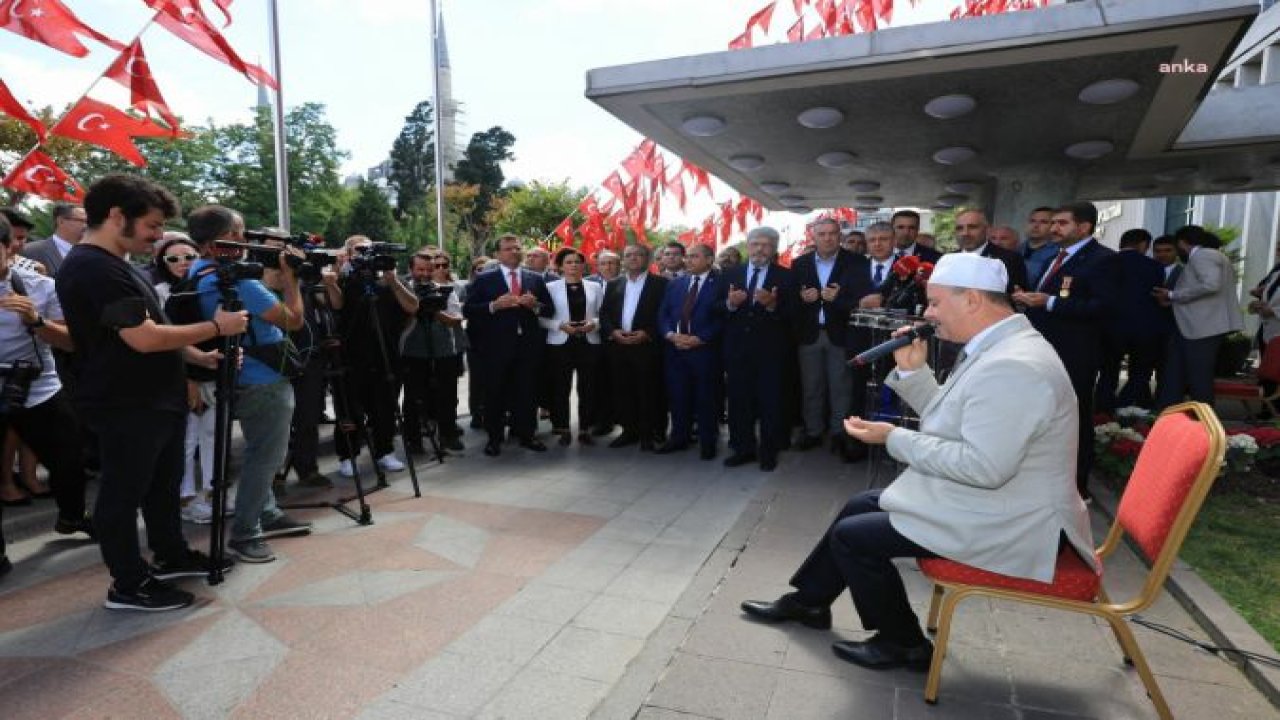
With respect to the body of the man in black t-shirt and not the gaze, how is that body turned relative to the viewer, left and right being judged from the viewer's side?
facing to the right of the viewer

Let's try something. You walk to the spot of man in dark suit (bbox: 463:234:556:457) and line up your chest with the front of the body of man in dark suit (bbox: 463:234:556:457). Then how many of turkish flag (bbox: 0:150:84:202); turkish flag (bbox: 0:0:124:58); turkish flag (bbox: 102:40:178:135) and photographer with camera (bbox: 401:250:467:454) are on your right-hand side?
4

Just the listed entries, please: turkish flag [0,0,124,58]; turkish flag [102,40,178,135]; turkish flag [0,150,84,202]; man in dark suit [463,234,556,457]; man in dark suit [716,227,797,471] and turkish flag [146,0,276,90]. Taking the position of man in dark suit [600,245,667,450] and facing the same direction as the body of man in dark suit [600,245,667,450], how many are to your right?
5

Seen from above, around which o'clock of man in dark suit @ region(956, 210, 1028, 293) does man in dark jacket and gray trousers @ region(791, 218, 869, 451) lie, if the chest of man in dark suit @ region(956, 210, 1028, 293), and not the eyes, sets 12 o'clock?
man in dark jacket and gray trousers @ region(791, 218, 869, 451) is roughly at 2 o'clock from man in dark suit @ region(956, 210, 1028, 293).

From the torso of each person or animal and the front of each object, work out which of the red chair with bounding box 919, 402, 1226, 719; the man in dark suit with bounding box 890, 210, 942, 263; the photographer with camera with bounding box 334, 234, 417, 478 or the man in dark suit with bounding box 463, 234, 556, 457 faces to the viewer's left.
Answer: the red chair

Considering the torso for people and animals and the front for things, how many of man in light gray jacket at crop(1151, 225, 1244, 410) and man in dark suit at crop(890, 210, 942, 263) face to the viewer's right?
0

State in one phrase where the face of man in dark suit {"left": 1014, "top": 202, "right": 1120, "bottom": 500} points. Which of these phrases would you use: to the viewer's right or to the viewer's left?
to the viewer's left

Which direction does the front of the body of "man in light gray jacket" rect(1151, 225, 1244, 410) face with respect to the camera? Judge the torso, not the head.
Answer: to the viewer's left

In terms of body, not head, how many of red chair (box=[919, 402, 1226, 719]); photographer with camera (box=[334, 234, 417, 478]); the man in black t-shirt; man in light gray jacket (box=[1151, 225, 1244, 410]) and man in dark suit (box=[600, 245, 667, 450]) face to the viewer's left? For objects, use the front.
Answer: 2

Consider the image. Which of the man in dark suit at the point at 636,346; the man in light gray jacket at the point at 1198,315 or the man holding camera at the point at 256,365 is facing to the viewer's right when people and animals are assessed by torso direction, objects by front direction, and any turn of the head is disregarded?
the man holding camera

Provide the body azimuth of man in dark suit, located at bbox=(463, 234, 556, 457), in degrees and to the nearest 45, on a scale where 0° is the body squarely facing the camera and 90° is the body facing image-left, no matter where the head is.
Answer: approximately 0°

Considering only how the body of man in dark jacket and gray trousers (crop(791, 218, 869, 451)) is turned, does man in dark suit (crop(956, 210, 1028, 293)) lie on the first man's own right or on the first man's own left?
on the first man's own left

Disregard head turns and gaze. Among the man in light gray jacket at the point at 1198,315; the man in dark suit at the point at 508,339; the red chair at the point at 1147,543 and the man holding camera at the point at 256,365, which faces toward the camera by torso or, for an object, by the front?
the man in dark suit

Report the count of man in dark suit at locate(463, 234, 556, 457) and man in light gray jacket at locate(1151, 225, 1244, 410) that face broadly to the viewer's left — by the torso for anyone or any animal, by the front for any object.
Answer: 1
